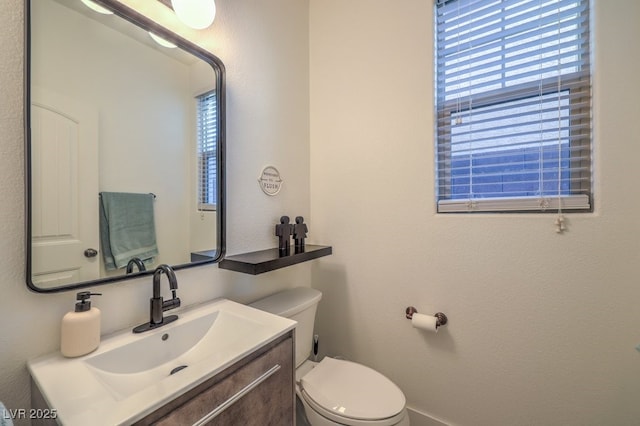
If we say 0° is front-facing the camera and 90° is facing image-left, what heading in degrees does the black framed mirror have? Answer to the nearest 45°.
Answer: approximately 315°

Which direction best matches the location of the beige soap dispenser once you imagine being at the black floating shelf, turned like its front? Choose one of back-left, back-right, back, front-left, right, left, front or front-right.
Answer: right

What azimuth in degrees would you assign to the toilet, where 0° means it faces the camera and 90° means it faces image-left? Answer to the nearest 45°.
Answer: approximately 315°

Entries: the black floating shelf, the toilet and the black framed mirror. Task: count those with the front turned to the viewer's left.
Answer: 0

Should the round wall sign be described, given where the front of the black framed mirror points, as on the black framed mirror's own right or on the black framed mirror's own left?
on the black framed mirror's own left

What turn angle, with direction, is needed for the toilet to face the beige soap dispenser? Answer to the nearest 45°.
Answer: approximately 90° to its right

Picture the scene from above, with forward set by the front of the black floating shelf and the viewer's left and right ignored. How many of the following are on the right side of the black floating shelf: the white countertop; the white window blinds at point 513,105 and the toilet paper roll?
1

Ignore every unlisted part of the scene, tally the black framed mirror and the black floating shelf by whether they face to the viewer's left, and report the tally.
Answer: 0

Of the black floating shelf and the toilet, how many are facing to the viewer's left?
0

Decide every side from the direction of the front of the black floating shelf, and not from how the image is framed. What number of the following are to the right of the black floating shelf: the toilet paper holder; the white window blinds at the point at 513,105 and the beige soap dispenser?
1

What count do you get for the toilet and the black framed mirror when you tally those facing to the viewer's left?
0
